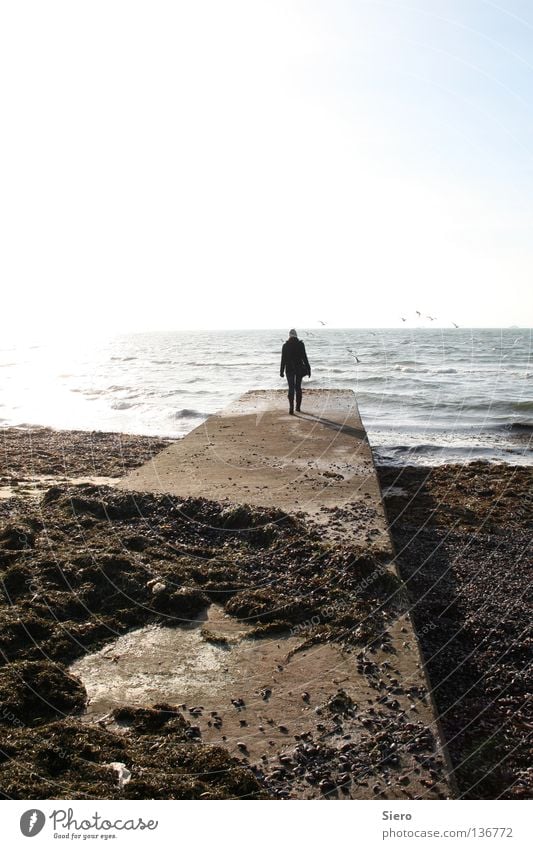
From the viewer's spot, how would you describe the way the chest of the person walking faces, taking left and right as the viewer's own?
facing away from the viewer
